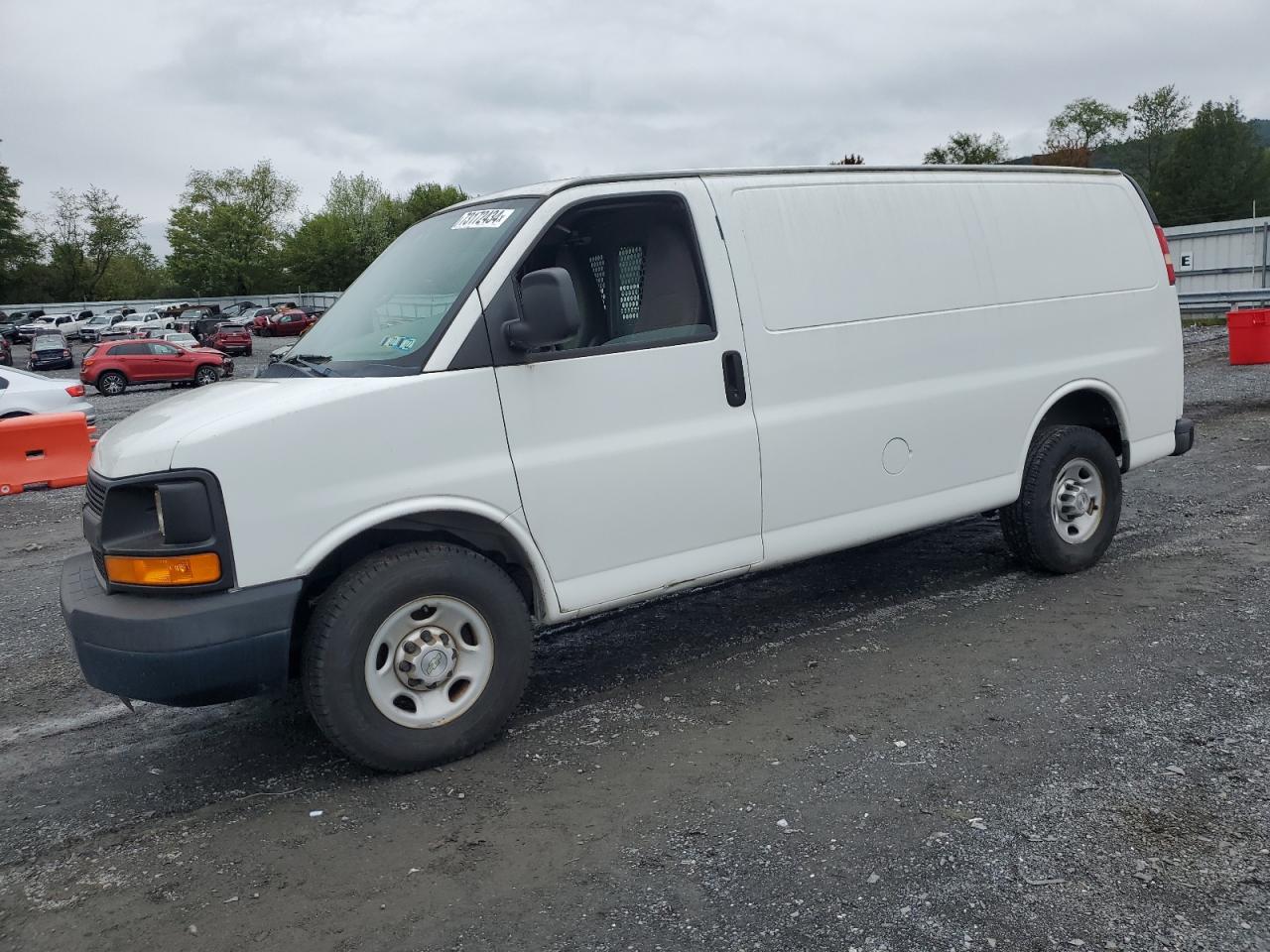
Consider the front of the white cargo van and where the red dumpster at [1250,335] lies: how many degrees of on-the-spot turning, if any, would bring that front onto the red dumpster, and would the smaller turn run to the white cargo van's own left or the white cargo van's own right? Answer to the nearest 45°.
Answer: approximately 180°

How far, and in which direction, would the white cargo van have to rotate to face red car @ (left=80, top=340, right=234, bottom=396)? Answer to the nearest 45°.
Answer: approximately 90° to its right

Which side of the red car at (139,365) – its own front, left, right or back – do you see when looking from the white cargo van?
right

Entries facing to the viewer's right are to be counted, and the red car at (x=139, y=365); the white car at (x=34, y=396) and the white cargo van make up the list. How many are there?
1

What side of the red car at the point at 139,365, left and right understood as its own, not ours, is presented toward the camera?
right

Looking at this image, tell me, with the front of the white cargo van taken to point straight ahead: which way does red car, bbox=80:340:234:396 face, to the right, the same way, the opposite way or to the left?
the opposite way

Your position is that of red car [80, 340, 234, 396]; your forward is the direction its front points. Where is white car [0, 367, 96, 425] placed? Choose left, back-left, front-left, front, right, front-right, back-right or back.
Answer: right

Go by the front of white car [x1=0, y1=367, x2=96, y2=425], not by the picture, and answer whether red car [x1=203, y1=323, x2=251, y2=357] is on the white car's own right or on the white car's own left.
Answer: on the white car's own right

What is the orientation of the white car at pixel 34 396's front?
to the viewer's left

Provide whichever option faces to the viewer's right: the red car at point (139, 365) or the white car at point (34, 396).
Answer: the red car
